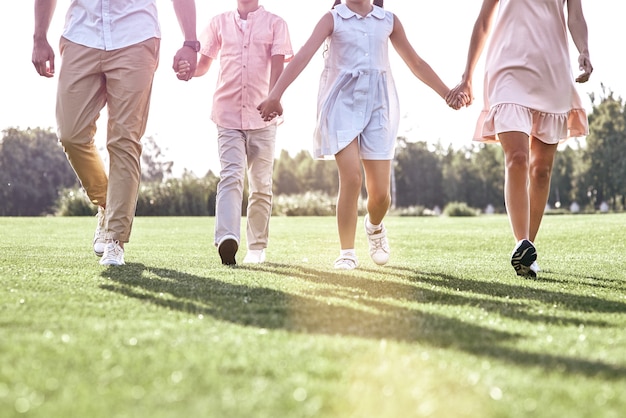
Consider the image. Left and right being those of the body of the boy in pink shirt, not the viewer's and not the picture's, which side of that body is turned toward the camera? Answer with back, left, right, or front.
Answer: front

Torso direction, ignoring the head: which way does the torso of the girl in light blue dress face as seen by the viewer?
toward the camera

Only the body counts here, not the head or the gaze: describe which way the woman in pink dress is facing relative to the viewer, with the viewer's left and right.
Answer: facing the viewer

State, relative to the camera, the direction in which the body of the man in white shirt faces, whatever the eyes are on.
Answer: toward the camera

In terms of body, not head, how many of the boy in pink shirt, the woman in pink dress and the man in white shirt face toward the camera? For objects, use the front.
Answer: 3

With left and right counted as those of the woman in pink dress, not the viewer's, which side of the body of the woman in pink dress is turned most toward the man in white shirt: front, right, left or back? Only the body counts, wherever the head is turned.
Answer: right
